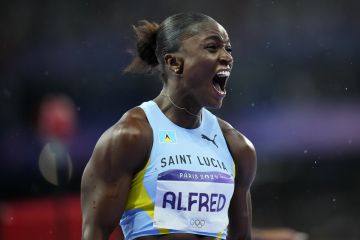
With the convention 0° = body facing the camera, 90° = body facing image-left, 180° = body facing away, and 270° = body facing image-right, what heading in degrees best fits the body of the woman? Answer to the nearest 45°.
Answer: approximately 315°
